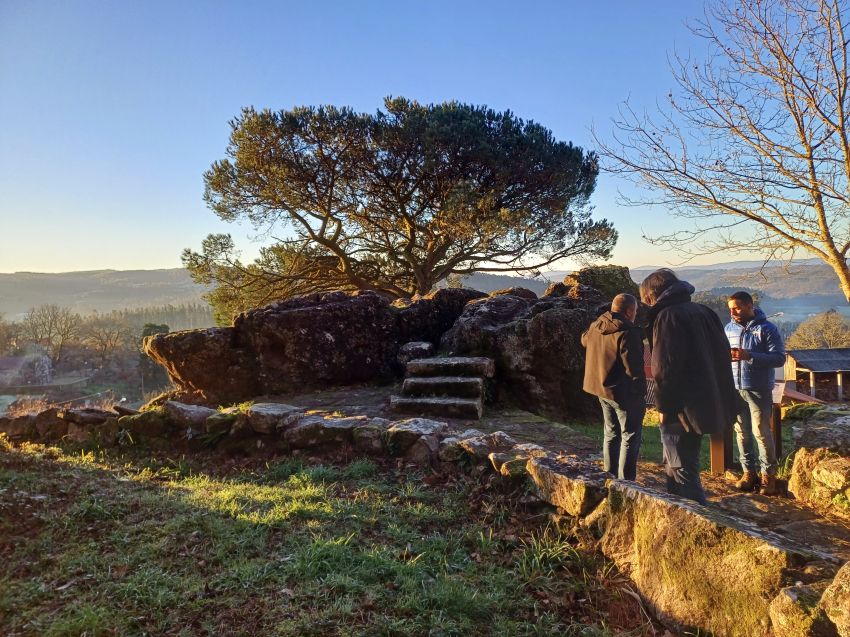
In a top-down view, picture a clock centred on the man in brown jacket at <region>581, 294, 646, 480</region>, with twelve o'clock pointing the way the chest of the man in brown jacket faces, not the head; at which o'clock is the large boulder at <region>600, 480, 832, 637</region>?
The large boulder is roughly at 4 o'clock from the man in brown jacket.

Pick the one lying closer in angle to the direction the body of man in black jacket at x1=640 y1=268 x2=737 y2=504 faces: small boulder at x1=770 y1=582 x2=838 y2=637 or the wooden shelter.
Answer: the wooden shelter

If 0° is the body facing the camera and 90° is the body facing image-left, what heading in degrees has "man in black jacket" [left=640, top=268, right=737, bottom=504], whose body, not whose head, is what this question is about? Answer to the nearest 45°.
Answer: approximately 135°

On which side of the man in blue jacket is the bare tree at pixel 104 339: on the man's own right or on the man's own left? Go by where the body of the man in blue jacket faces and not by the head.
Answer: on the man's own right

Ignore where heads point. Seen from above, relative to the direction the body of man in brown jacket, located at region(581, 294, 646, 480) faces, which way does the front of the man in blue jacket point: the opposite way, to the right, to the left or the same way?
the opposite way

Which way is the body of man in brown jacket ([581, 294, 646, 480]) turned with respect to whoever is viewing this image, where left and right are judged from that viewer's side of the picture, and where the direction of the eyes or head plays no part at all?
facing away from the viewer and to the right of the viewer

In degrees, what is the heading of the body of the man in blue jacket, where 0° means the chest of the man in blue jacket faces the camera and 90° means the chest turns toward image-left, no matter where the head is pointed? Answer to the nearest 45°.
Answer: approximately 45°

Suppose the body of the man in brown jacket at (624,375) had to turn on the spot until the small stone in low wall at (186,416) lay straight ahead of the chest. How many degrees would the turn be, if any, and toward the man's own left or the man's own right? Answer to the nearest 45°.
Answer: approximately 135° to the man's own left
